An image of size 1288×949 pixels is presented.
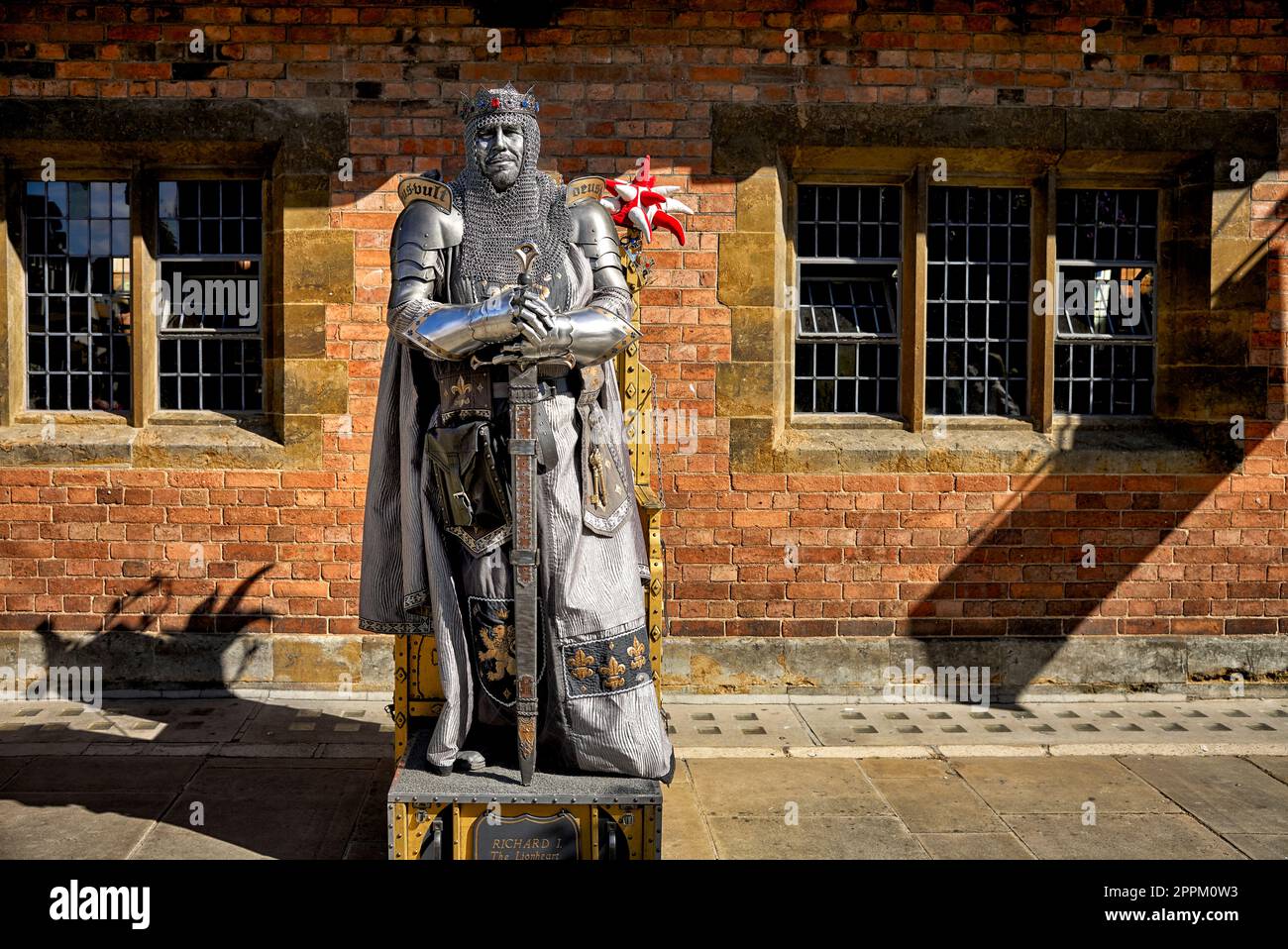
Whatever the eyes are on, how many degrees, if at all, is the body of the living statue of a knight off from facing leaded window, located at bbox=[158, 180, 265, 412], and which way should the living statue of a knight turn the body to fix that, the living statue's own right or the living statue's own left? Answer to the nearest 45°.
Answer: approximately 135° to the living statue's own right

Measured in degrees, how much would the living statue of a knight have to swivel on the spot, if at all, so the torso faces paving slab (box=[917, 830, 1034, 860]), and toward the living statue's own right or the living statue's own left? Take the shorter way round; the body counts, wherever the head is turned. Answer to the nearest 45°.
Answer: approximately 90° to the living statue's own left

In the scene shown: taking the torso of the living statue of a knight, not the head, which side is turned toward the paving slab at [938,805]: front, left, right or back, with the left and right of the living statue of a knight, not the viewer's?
left

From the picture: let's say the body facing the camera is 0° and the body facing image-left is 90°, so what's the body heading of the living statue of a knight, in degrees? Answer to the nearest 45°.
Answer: approximately 0°

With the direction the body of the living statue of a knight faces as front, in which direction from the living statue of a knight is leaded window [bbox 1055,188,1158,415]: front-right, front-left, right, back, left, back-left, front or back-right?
back-left

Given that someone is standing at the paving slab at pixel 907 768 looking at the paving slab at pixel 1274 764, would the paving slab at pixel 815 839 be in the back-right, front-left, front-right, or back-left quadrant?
back-right

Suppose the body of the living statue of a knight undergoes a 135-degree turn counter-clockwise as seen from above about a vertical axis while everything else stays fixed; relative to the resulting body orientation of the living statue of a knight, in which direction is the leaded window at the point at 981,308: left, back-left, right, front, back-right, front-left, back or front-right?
front

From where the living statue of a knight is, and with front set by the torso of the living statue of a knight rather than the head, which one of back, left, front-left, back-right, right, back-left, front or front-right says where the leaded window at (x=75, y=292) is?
back-right
